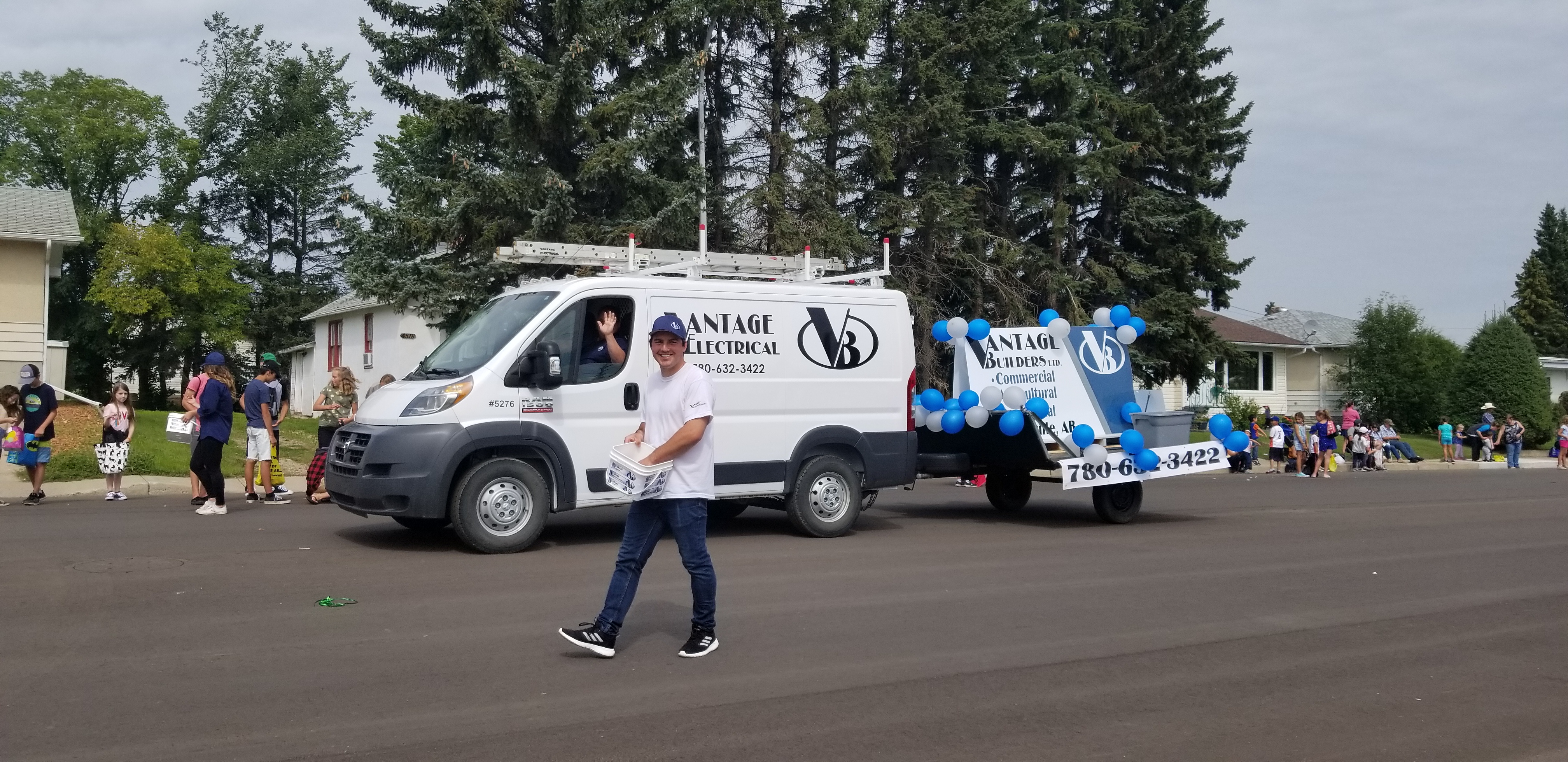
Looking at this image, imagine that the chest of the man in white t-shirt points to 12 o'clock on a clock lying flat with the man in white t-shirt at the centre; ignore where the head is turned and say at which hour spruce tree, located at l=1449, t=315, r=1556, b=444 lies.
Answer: The spruce tree is roughly at 6 o'clock from the man in white t-shirt.

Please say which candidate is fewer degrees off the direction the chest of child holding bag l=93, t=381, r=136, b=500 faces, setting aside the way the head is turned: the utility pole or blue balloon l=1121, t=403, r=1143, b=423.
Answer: the blue balloon

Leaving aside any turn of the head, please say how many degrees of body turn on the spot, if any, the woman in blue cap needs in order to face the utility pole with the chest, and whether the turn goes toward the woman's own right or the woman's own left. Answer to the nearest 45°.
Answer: approximately 135° to the woman's own right

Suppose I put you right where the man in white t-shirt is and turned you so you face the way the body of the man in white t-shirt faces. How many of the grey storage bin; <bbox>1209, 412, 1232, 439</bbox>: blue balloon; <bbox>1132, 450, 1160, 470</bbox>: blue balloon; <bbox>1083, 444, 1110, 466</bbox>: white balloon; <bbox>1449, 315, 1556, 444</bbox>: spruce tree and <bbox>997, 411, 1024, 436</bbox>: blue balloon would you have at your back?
6

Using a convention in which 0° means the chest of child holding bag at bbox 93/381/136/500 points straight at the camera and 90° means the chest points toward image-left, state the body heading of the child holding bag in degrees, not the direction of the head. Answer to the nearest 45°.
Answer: approximately 0°

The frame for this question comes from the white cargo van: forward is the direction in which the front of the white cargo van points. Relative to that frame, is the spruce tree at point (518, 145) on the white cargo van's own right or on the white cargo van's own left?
on the white cargo van's own right

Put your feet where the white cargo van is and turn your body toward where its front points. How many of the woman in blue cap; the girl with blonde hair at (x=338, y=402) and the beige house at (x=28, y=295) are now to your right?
3

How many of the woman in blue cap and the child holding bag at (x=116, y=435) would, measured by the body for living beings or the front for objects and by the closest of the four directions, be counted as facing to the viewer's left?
1

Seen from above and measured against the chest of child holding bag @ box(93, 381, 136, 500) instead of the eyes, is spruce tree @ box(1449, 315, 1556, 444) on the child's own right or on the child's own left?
on the child's own left

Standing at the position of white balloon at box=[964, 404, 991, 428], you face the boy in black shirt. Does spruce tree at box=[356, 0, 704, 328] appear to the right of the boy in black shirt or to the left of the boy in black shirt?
right

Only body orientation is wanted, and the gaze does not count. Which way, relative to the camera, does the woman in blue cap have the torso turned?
to the viewer's left
